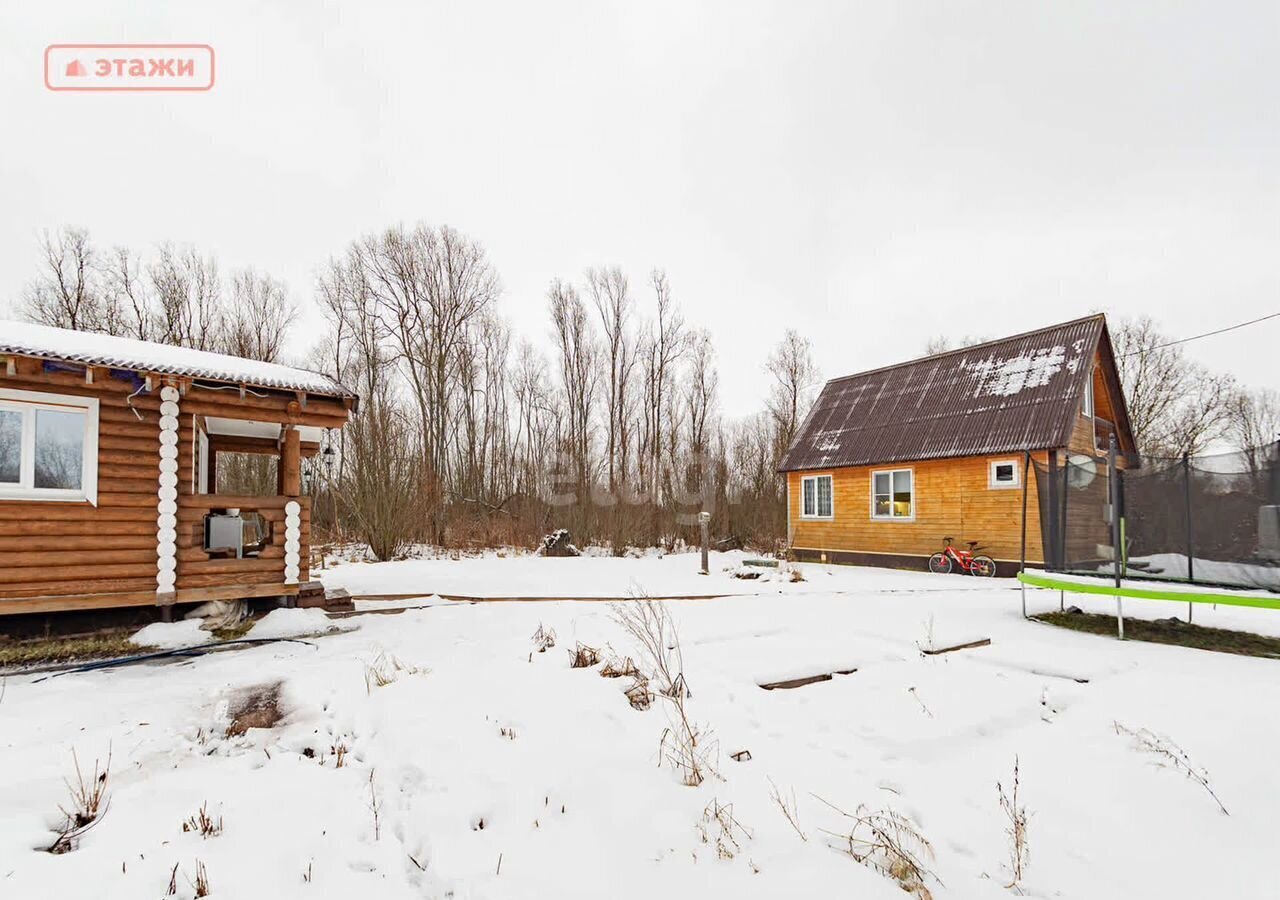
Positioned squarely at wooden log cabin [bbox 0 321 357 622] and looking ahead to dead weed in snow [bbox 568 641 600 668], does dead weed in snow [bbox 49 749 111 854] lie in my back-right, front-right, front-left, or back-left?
front-right

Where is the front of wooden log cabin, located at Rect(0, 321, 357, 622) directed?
to the viewer's right

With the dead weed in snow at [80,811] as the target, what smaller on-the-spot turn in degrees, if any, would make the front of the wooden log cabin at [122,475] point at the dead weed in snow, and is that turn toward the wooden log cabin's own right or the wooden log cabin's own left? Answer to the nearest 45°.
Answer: approximately 90° to the wooden log cabin's own right

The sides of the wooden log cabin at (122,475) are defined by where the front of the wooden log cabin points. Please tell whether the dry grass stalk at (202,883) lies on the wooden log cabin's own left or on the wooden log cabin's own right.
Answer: on the wooden log cabin's own right

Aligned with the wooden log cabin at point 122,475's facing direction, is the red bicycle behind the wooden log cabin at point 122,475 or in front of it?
in front
